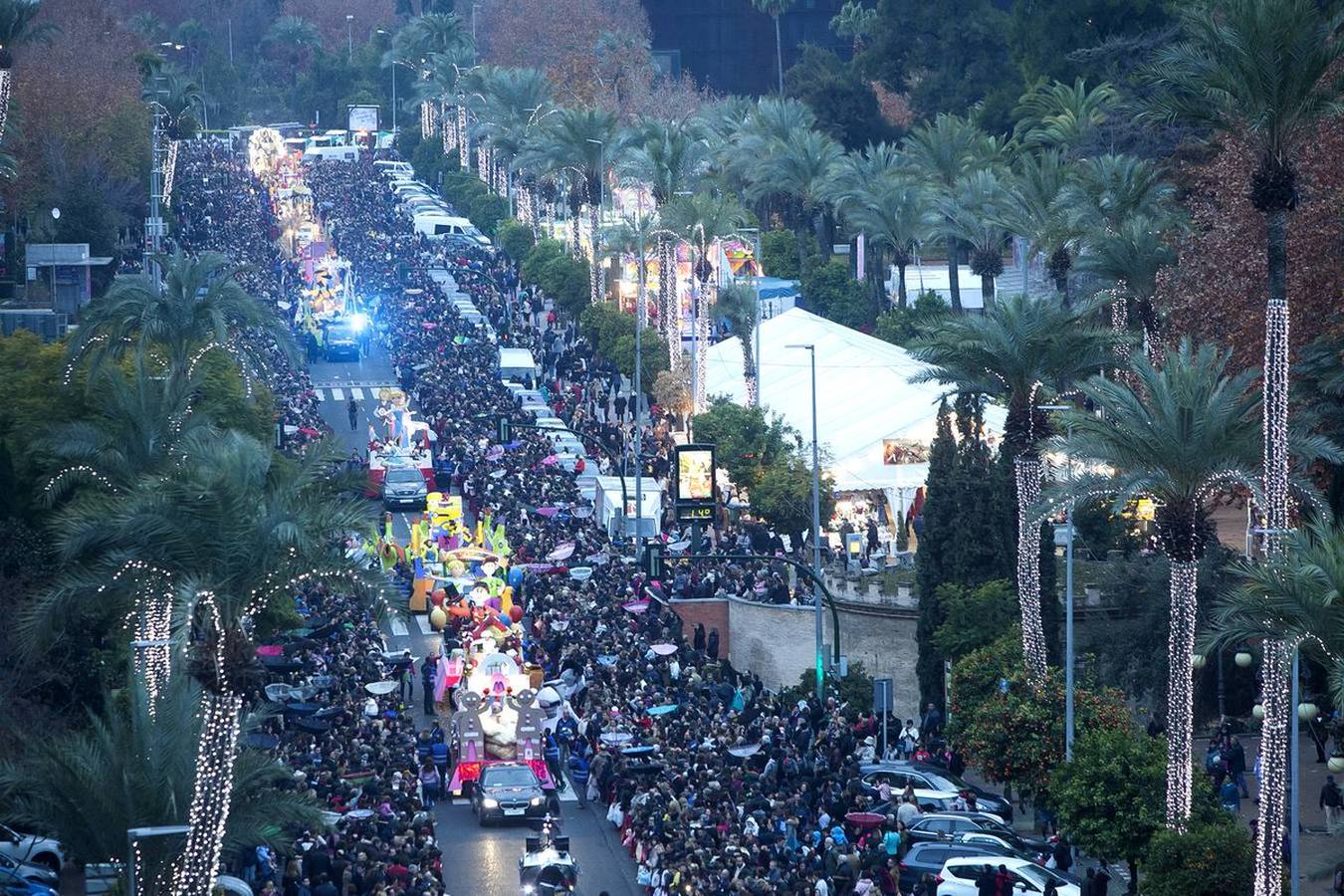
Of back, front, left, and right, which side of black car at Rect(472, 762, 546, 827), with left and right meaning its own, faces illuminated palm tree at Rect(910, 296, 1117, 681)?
left

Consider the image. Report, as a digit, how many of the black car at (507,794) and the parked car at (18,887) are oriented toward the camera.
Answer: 1

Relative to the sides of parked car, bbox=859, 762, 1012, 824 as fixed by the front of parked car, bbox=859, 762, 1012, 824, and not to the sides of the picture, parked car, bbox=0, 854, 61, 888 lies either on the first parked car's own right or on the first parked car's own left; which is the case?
on the first parked car's own right

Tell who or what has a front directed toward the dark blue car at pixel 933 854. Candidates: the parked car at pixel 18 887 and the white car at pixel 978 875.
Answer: the parked car

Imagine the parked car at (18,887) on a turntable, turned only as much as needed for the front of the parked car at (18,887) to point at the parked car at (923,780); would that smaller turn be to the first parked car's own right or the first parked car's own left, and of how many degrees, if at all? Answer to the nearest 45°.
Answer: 0° — it already faces it

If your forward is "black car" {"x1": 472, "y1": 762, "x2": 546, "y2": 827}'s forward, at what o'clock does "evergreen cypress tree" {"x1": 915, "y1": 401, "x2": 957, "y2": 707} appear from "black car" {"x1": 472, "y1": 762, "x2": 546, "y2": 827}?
The evergreen cypress tree is roughly at 8 o'clock from the black car.

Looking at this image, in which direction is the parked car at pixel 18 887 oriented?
to the viewer's right
